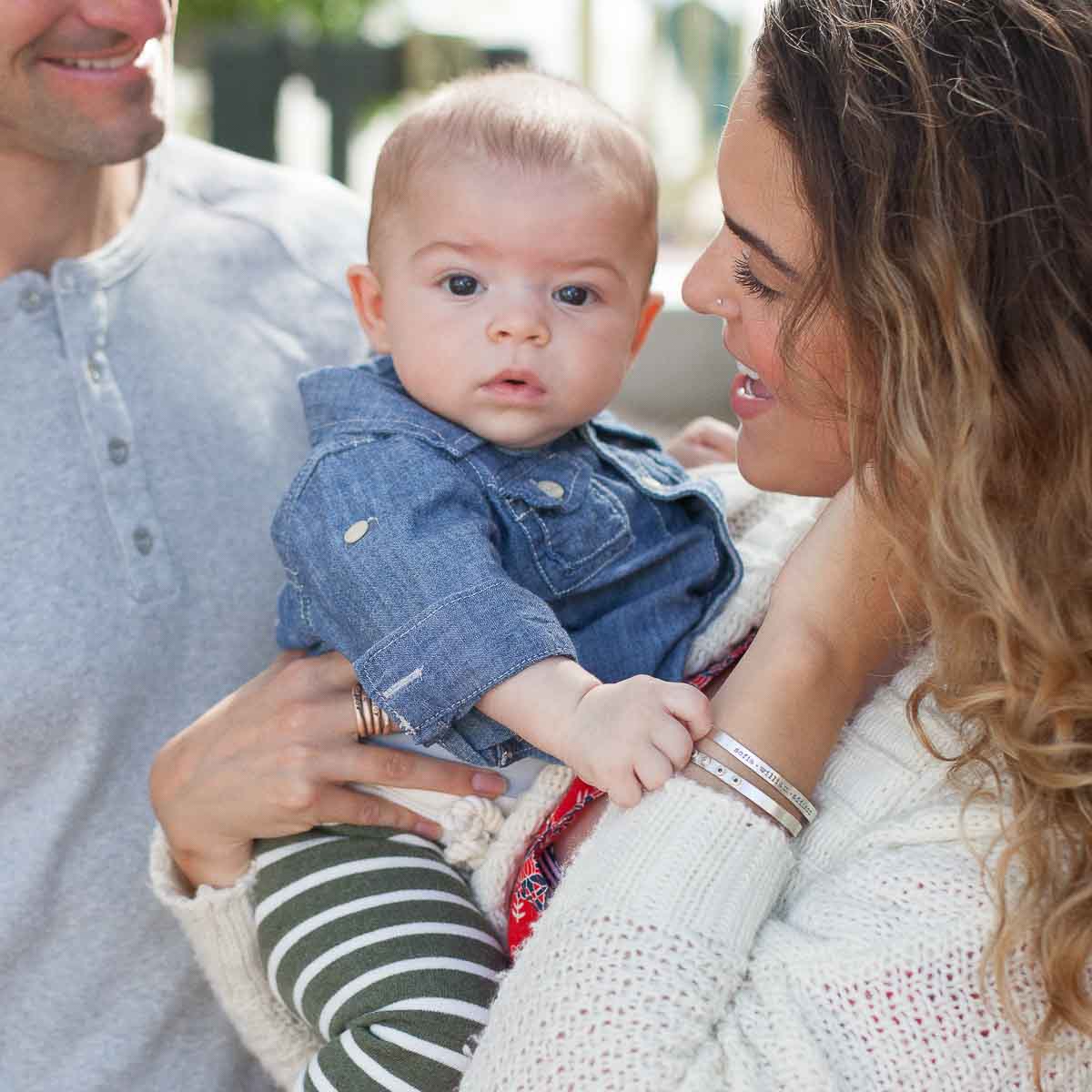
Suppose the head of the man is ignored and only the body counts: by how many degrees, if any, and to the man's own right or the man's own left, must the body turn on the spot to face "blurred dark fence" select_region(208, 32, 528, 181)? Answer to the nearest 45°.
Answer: approximately 180°

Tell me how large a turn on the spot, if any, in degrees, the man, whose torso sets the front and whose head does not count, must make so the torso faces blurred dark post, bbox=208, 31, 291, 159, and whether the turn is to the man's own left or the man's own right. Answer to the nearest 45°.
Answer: approximately 180°

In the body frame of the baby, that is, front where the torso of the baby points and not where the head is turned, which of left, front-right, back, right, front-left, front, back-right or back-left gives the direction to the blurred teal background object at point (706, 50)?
back-left

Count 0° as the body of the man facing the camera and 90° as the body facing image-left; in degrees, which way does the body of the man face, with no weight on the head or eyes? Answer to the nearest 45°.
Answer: approximately 0°

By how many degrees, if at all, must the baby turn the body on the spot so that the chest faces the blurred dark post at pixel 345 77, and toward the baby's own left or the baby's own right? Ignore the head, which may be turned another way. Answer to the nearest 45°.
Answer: approximately 135° to the baby's own left

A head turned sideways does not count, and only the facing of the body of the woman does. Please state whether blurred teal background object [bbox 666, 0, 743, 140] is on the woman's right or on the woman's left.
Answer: on the woman's right

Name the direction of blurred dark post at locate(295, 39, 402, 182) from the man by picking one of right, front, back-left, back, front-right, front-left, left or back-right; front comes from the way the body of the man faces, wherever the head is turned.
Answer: back

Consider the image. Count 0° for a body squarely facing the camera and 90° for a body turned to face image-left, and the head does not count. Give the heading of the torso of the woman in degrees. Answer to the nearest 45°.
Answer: approximately 90°

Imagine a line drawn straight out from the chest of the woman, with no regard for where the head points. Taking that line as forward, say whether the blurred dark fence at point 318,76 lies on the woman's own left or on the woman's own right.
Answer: on the woman's own right

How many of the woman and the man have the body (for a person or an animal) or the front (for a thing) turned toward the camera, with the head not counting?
1

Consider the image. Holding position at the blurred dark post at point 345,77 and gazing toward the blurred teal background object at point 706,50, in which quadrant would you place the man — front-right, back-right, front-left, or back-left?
back-right

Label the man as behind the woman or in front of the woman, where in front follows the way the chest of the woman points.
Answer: in front
